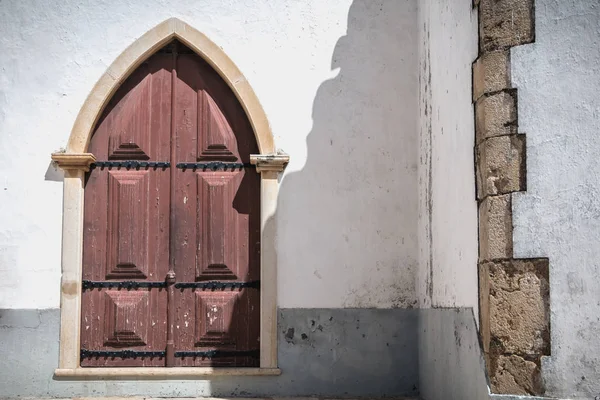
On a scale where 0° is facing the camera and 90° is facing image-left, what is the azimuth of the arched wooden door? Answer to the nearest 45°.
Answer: approximately 0°
